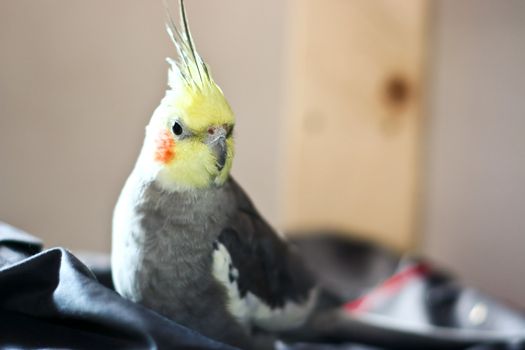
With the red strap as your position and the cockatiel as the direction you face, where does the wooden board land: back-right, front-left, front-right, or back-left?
back-right

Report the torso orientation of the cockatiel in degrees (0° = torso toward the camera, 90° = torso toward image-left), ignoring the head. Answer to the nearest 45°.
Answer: approximately 45°

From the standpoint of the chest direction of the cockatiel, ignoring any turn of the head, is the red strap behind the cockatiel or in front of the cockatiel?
behind

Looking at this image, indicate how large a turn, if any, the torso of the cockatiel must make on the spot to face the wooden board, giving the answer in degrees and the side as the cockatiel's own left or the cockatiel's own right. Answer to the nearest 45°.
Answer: approximately 135° to the cockatiel's own right
